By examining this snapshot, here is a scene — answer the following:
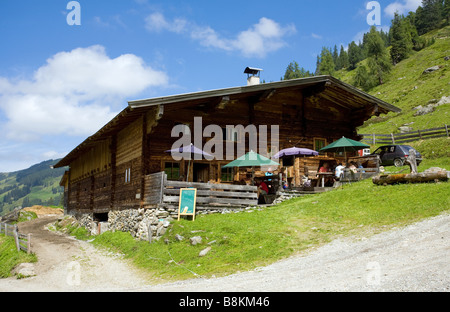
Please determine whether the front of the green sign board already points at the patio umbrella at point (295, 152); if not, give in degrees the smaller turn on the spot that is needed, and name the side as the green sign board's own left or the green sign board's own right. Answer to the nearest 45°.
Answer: approximately 135° to the green sign board's own left

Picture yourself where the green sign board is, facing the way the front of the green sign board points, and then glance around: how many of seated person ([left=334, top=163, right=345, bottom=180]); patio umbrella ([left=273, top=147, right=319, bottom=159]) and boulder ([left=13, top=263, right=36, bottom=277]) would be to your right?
1

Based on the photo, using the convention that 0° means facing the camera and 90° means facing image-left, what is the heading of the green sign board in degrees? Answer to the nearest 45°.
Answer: approximately 0°

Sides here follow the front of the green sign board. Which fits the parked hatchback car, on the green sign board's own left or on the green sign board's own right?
on the green sign board's own left

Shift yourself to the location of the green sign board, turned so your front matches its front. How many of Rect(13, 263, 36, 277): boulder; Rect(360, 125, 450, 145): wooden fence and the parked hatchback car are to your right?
1

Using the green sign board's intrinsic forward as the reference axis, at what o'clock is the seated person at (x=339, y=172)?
The seated person is roughly at 8 o'clock from the green sign board.
